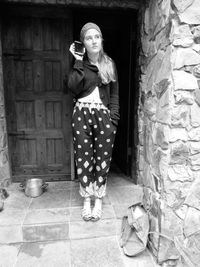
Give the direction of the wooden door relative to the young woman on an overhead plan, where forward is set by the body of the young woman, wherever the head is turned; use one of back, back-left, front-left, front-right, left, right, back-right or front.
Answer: back-right

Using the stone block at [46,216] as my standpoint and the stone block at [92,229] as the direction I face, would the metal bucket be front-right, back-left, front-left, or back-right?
back-left

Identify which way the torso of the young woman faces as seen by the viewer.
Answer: toward the camera

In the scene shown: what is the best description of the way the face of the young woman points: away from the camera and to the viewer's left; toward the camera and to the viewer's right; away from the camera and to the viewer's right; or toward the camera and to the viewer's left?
toward the camera and to the viewer's right
